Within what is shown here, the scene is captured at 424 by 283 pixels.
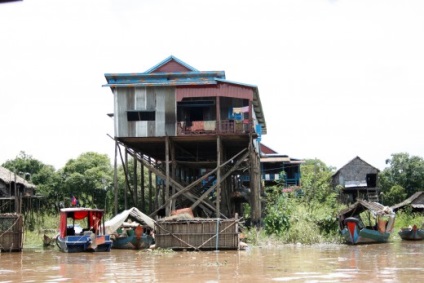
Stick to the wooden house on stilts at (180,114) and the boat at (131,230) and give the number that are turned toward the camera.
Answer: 2

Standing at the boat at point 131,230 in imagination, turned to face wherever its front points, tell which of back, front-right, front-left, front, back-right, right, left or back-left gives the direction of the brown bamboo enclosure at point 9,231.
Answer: right

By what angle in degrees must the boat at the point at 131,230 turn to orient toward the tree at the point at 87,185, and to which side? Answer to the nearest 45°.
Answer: approximately 180°

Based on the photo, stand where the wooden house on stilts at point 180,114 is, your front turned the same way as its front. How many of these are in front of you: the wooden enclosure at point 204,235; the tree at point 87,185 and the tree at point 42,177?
1

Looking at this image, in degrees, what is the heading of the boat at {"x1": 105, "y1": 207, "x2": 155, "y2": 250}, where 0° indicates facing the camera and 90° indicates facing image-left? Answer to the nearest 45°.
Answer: approximately 0°

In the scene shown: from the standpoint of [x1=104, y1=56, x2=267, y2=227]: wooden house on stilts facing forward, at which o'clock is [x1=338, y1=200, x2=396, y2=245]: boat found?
The boat is roughly at 9 o'clock from the wooden house on stilts.

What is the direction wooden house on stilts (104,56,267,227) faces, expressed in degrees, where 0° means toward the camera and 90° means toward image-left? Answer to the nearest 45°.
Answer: approximately 0°

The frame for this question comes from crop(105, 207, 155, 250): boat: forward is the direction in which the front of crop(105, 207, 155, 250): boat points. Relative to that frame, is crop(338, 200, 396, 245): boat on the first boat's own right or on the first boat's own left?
on the first boat's own left

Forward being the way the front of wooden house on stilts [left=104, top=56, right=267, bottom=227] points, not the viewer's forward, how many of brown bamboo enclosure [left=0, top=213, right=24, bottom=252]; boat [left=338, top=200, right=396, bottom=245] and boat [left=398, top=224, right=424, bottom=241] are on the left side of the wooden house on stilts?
2

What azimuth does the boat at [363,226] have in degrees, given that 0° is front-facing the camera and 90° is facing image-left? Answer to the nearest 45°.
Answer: approximately 45°

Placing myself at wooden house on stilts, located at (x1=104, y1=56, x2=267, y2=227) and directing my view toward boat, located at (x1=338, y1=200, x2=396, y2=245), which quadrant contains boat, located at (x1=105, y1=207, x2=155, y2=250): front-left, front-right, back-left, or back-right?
back-right
